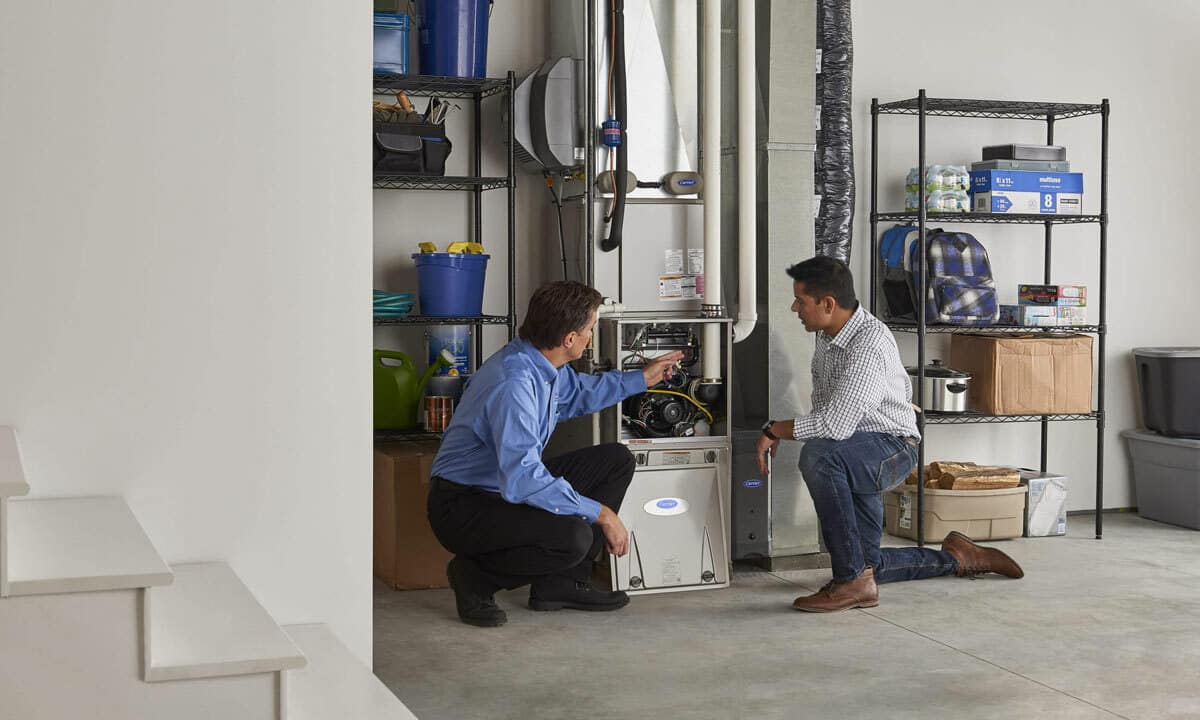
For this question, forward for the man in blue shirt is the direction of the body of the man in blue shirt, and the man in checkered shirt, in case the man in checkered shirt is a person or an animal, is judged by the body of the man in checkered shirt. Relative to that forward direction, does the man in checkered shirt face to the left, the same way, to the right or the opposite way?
the opposite way

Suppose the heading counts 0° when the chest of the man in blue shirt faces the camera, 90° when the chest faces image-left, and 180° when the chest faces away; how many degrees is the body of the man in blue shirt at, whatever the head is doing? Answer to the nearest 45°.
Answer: approximately 270°

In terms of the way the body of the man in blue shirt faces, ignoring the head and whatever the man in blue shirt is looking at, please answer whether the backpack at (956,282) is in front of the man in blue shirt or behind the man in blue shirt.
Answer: in front

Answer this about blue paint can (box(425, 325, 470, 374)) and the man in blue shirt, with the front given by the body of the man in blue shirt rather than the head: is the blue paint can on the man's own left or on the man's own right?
on the man's own left

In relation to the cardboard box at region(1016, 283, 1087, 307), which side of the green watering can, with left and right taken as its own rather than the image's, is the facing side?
front

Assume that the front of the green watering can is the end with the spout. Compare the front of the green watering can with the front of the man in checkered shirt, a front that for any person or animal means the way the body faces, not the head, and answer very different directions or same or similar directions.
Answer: very different directions

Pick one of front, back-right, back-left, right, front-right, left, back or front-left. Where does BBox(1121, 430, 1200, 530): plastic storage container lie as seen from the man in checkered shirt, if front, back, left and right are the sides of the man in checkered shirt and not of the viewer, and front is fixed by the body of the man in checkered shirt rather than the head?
back-right

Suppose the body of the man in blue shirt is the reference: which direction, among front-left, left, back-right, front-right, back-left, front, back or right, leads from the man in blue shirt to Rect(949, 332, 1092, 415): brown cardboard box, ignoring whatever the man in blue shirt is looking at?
front-left

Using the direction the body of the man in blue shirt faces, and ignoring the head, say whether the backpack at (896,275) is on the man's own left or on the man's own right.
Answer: on the man's own left

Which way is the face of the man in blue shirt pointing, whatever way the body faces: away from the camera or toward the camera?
away from the camera

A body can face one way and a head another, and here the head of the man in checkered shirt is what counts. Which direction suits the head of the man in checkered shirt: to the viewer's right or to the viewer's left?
to the viewer's left

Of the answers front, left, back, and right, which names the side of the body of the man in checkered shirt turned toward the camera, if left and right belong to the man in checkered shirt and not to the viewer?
left

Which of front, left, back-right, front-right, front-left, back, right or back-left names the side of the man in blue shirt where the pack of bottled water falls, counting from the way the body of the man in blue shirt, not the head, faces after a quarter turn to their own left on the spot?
front-right

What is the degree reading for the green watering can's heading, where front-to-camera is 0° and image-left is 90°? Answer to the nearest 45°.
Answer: approximately 270°
